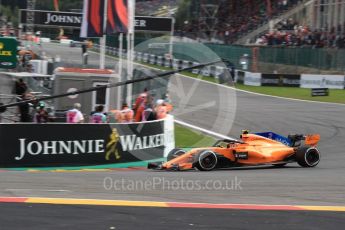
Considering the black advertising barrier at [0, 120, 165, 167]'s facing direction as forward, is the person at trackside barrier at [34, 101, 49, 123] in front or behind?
behind

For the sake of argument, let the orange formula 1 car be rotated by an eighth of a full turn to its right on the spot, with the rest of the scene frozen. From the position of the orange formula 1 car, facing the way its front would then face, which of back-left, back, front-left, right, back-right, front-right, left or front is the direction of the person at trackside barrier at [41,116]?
front-right

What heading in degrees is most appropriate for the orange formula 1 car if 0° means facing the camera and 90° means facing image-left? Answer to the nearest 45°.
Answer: approximately 45°

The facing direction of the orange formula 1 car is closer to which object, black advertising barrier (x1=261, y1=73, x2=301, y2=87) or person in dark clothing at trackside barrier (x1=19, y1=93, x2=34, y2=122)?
the person in dark clothing at trackside barrier

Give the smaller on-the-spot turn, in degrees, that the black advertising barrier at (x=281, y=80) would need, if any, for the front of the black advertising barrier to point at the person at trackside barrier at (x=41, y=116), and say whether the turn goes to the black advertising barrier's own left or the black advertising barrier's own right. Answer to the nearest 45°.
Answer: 0° — it already faces them

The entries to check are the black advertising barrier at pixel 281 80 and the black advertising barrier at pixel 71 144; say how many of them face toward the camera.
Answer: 2

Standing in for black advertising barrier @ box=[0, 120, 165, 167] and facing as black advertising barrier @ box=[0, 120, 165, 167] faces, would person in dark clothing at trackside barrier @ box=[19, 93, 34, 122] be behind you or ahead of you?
behind

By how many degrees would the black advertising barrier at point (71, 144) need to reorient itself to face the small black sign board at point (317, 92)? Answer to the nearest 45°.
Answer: approximately 135° to its left

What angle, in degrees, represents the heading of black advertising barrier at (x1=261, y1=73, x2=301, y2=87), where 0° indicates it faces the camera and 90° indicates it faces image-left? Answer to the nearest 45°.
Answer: approximately 0°

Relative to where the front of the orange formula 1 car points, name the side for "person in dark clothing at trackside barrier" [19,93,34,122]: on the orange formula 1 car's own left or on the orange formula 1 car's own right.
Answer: on the orange formula 1 car's own right
